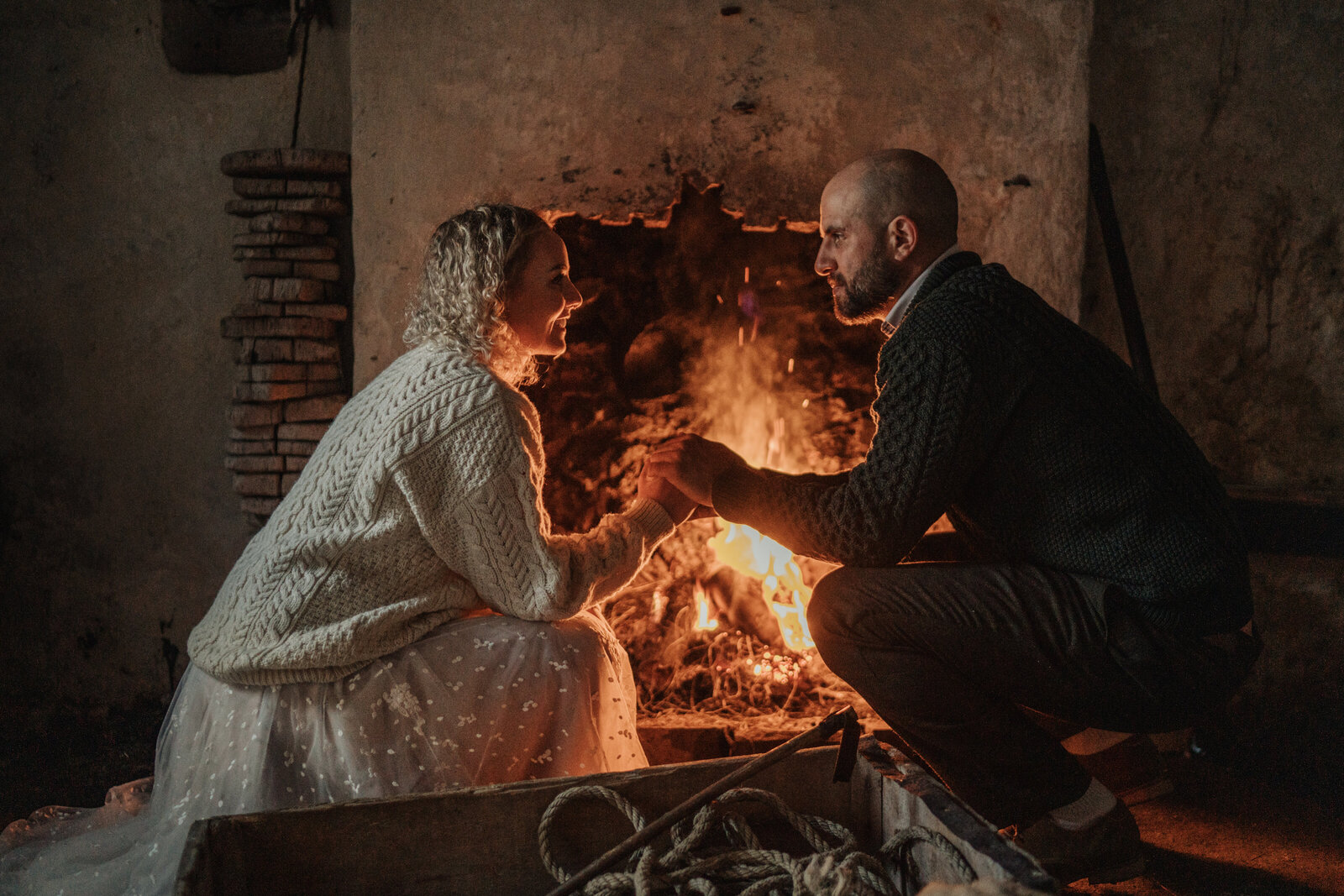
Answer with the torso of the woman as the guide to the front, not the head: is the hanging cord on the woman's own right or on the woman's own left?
on the woman's own left

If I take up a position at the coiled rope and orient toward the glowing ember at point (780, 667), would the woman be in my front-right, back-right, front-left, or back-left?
front-left

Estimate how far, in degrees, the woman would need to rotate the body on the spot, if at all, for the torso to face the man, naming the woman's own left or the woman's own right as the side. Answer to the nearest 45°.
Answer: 0° — they already face them

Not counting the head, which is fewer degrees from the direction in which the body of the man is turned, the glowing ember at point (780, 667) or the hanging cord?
the hanging cord

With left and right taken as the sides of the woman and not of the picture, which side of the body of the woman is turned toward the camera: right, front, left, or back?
right

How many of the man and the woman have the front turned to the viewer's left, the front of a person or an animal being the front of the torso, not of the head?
1

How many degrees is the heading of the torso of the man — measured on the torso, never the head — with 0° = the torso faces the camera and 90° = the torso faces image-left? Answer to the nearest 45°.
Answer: approximately 90°

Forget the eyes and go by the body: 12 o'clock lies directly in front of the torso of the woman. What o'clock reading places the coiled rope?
The coiled rope is roughly at 2 o'clock from the woman.

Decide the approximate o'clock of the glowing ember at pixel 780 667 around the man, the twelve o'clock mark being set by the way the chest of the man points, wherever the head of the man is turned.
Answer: The glowing ember is roughly at 2 o'clock from the man.

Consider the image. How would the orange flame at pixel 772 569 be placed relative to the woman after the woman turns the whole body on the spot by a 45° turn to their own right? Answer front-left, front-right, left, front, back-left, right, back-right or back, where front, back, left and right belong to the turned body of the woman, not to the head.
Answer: left

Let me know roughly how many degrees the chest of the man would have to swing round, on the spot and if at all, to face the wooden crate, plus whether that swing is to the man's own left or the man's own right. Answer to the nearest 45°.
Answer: approximately 45° to the man's own left

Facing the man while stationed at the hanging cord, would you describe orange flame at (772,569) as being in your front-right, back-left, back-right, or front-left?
front-left

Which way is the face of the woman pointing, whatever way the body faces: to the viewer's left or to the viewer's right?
to the viewer's right
